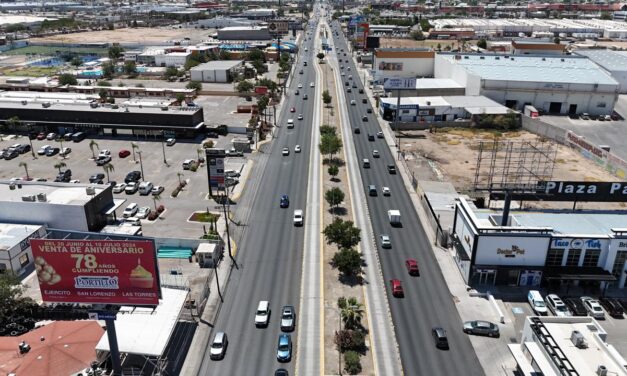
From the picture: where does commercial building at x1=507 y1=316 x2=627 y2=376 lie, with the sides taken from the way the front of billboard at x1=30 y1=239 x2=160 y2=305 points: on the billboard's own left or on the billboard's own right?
on the billboard's own left

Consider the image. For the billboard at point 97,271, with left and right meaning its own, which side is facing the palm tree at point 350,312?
left

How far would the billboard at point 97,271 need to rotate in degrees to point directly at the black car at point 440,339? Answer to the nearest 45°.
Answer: approximately 90° to its left

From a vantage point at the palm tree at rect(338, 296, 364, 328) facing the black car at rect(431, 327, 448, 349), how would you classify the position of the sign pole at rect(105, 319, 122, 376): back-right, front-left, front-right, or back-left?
back-right

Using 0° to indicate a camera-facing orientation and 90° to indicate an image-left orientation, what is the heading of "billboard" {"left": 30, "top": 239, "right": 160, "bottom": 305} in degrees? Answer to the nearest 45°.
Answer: approximately 0°
